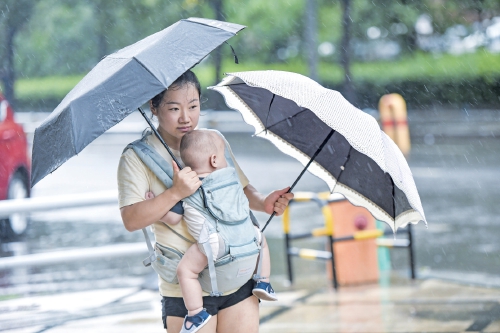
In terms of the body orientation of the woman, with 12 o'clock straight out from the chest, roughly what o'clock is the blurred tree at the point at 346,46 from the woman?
The blurred tree is roughly at 8 o'clock from the woman.

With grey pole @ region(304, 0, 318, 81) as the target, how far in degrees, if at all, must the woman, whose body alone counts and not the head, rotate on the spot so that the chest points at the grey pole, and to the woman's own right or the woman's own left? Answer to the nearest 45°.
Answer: approximately 135° to the woman's own left

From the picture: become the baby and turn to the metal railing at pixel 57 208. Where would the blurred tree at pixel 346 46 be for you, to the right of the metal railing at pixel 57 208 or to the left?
right

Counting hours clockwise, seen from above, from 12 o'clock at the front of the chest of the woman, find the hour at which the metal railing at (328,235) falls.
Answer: The metal railing is roughly at 8 o'clock from the woman.

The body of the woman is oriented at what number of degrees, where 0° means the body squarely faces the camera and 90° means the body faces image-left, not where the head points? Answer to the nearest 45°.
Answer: approximately 315°

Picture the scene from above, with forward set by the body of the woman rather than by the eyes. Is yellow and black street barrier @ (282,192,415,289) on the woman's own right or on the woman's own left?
on the woman's own left
